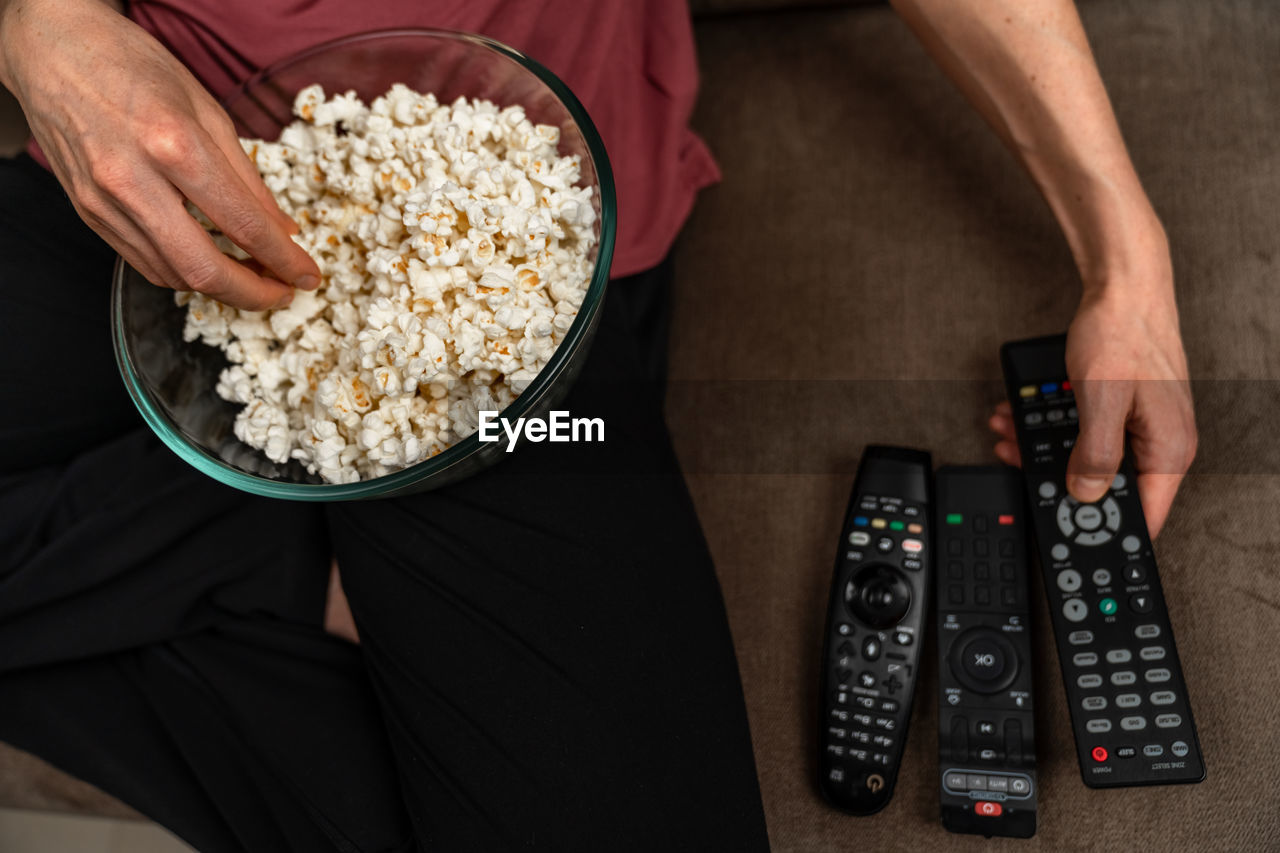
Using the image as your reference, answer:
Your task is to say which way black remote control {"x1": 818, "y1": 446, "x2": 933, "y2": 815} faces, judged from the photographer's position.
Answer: facing the viewer

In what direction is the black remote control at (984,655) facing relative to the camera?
toward the camera

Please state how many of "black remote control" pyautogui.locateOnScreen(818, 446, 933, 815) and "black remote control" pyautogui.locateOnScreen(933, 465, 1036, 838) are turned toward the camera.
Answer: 2
